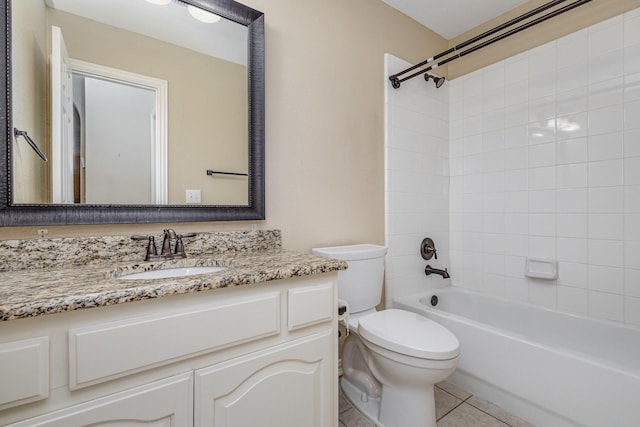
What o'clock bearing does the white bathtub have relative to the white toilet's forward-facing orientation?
The white bathtub is roughly at 10 o'clock from the white toilet.

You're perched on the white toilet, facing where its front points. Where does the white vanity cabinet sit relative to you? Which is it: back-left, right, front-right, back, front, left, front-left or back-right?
right

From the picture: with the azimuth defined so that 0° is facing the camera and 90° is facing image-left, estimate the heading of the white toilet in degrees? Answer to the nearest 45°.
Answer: approximately 315°

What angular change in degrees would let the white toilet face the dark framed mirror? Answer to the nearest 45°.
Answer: approximately 135° to its right

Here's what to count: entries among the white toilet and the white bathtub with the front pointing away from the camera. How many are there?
0
